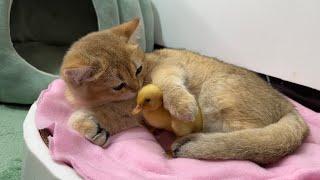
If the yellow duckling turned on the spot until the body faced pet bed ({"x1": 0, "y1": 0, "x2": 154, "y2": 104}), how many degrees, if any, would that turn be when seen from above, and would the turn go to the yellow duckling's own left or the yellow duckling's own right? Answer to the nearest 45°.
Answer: approximately 45° to the yellow duckling's own right

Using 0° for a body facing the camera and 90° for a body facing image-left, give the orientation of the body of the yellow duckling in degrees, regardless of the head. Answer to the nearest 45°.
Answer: approximately 90°
